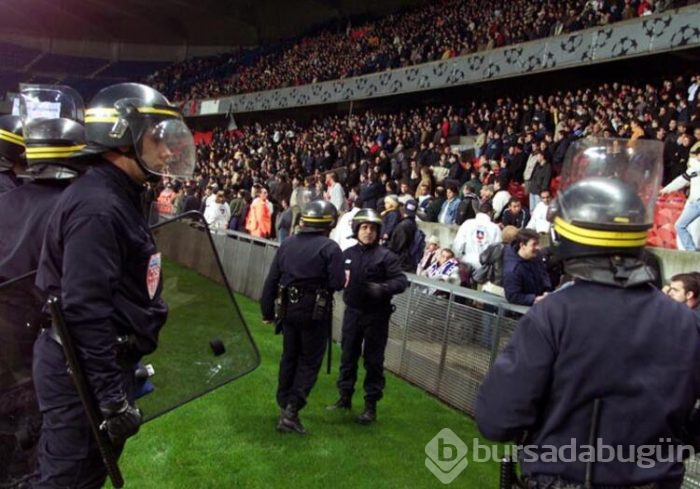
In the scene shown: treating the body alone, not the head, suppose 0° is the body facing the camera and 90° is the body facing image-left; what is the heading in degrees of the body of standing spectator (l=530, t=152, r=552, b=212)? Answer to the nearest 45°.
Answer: approximately 45°

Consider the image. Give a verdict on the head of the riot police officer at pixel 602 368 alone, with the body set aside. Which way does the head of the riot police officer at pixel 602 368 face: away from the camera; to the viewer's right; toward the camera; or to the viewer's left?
away from the camera

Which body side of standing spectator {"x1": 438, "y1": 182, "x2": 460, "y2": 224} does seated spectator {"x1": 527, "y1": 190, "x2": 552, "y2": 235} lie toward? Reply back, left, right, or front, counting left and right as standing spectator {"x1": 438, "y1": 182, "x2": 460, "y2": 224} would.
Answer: left

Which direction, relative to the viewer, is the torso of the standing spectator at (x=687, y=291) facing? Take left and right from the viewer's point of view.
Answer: facing to the left of the viewer

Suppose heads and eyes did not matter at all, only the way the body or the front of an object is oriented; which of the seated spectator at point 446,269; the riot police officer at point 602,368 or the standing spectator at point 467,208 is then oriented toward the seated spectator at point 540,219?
the riot police officer

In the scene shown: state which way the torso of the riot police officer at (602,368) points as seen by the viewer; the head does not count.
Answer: away from the camera

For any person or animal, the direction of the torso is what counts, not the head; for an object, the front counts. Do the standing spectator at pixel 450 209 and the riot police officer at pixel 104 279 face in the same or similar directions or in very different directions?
very different directions

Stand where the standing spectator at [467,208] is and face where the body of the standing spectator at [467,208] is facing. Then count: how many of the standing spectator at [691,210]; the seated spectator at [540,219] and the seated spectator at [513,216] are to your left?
3

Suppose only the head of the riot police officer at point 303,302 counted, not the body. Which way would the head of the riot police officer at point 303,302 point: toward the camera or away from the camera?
away from the camera

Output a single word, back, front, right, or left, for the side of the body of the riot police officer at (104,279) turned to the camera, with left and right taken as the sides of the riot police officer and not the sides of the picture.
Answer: right
